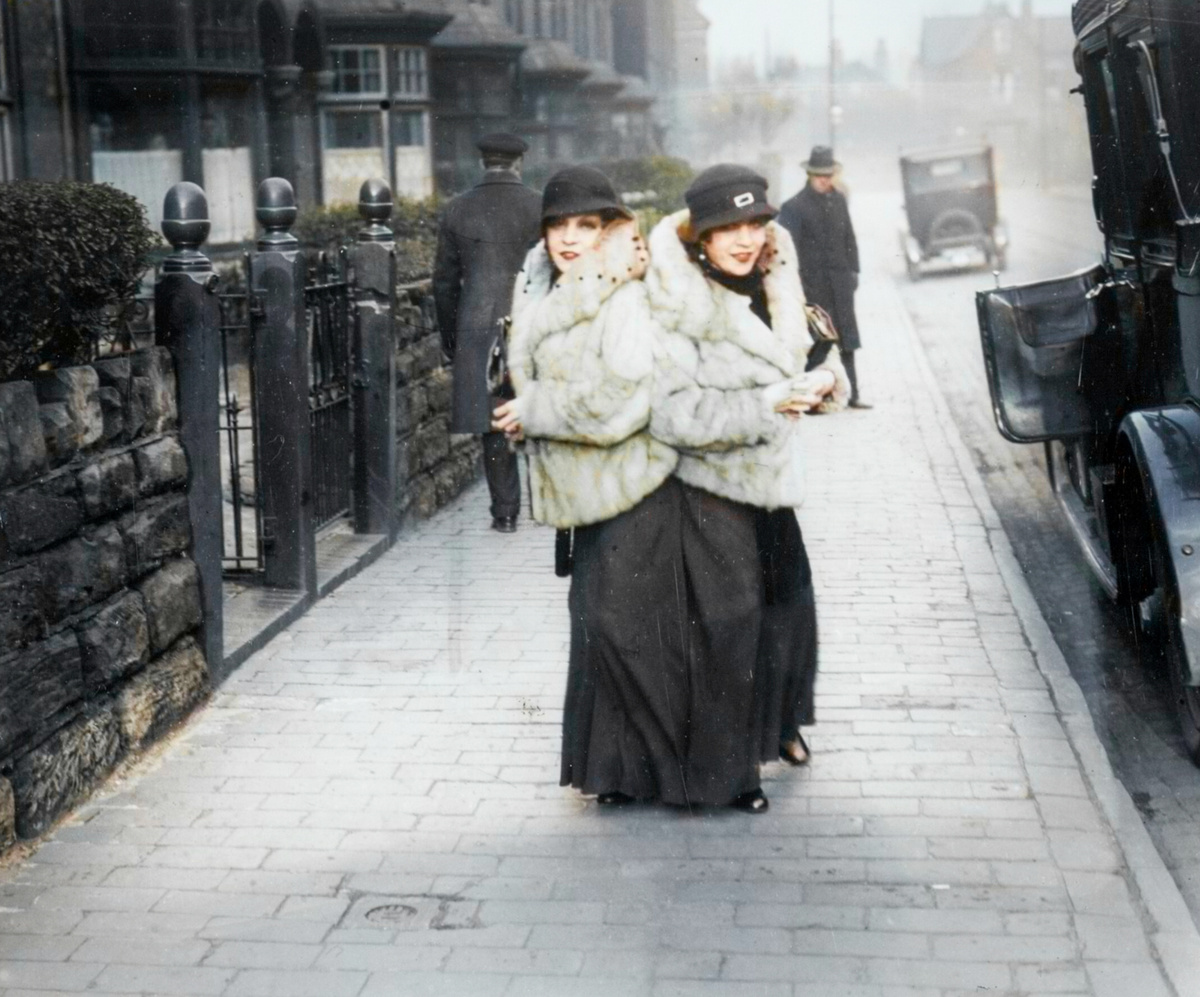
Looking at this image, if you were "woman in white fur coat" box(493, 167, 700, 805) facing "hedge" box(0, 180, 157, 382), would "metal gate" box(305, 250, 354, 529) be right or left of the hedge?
right

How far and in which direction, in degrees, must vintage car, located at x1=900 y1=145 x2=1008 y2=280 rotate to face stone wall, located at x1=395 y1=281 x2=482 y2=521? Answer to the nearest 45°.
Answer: approximately 180°

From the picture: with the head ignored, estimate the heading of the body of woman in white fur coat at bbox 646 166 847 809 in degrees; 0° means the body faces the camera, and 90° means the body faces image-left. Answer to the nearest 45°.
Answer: approximately 315°

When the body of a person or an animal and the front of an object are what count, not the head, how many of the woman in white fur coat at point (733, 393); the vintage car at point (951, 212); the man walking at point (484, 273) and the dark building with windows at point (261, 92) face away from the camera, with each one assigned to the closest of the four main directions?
2

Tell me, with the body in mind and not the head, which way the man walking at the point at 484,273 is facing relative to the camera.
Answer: away from the camera

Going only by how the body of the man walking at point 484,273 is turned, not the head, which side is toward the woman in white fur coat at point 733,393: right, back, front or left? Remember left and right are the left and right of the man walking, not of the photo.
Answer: back

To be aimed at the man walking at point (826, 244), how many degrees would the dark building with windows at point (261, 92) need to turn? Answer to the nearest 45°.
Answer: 0° — it already faces them

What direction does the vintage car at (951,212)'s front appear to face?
away from the camera

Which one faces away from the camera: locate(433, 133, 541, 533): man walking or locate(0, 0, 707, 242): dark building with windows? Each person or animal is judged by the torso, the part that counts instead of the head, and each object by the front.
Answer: the man walking

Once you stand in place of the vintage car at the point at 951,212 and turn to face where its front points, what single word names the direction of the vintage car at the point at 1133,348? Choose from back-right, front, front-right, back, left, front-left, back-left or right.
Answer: back

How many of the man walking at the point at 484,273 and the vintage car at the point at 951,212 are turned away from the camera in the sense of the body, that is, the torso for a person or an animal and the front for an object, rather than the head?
2

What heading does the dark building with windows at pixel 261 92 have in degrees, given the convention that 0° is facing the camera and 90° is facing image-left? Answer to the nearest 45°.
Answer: approximately 315°

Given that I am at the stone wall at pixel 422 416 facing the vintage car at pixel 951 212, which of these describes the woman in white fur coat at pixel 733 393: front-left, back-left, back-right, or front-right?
back-right

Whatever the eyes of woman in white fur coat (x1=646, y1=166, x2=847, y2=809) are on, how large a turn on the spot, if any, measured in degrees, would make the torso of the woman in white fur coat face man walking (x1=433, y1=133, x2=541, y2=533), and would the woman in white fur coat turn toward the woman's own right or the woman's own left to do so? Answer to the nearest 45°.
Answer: approximately 135° to the woman's own left

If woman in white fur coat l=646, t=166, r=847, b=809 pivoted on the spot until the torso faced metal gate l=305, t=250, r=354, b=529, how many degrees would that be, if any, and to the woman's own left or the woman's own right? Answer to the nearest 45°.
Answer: approximately 180°
